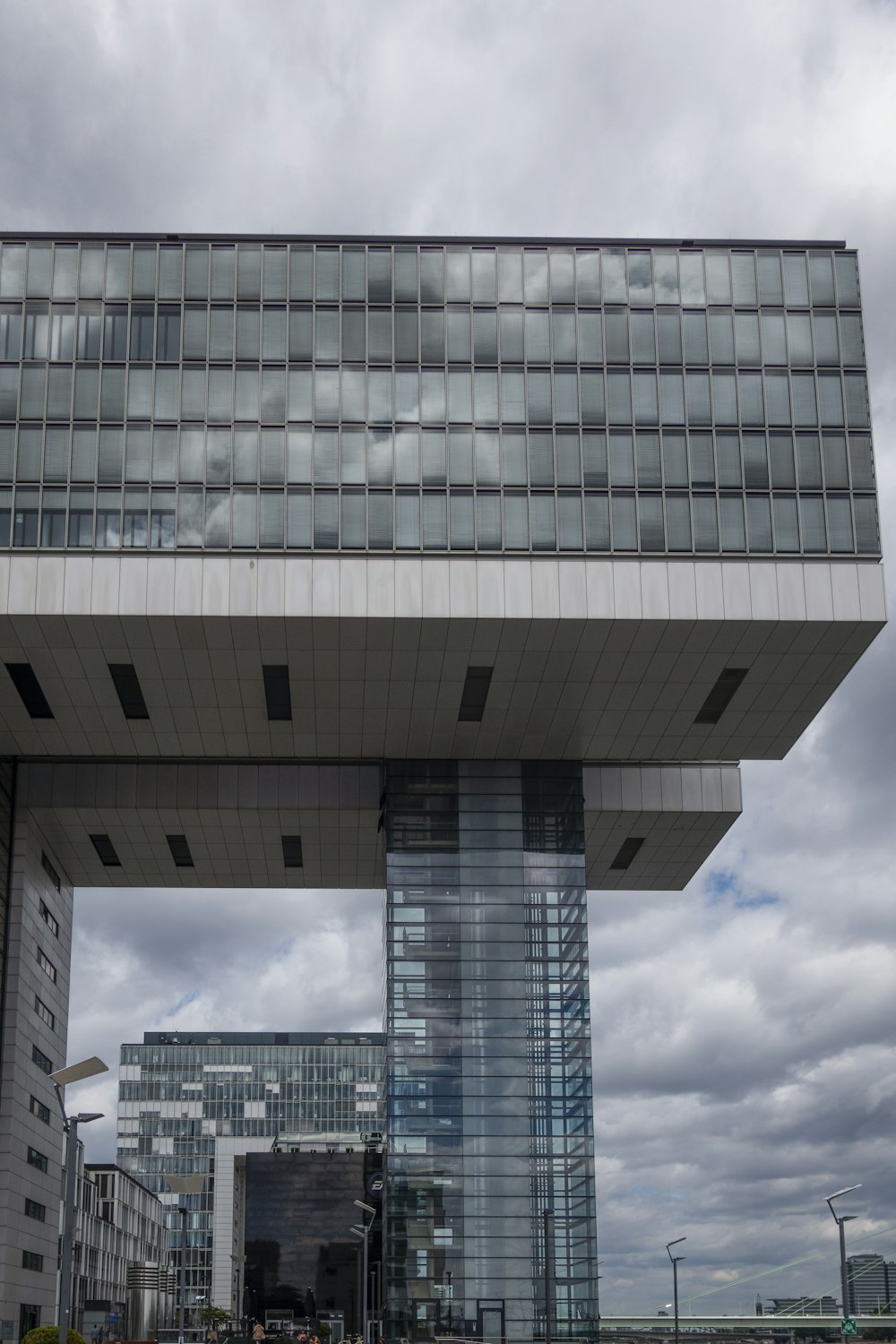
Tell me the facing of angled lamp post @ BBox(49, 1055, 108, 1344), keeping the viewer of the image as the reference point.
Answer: facing to the right of the viewer

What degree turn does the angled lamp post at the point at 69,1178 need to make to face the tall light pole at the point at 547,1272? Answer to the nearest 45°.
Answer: approximately 45° to its left
